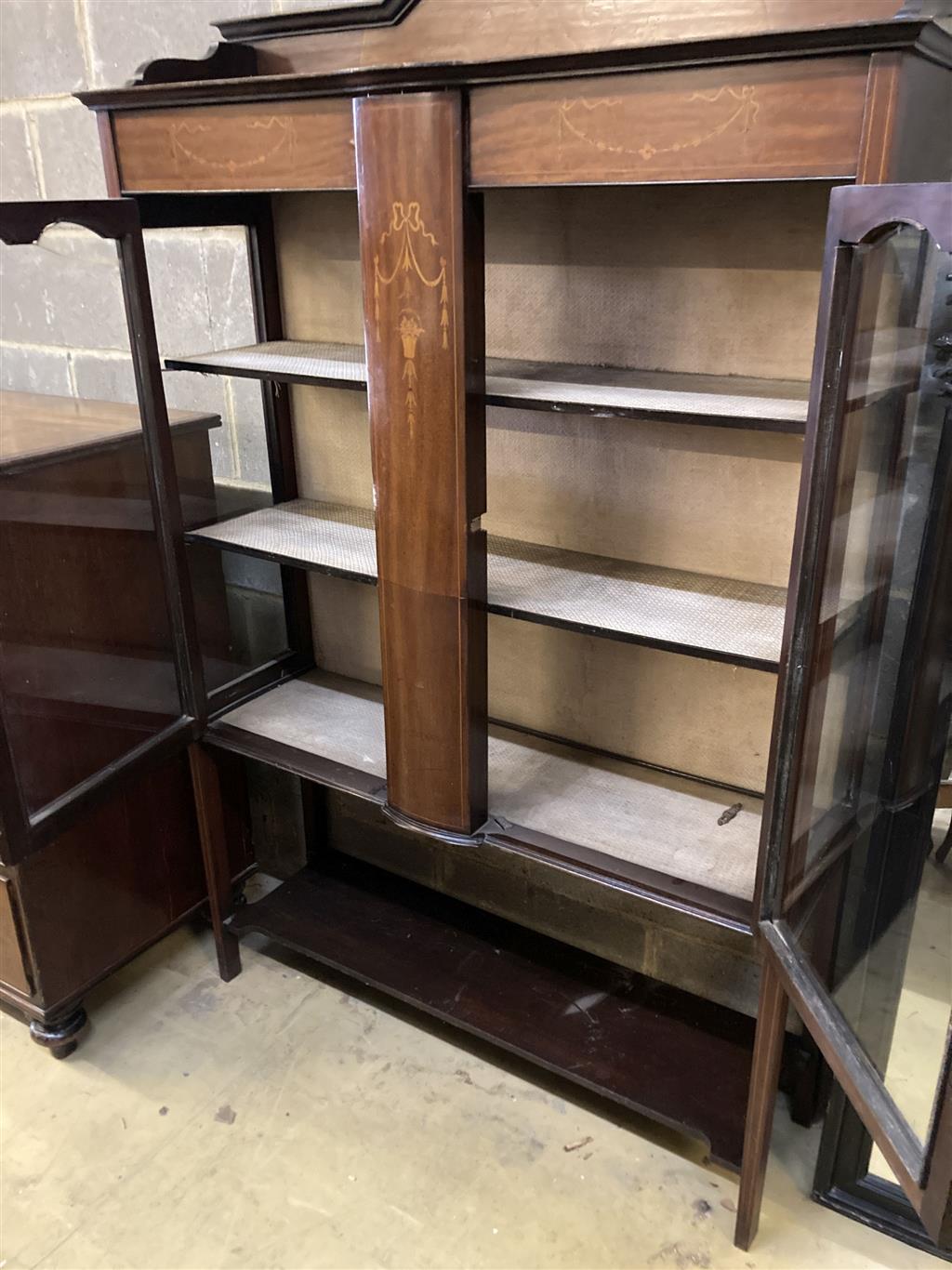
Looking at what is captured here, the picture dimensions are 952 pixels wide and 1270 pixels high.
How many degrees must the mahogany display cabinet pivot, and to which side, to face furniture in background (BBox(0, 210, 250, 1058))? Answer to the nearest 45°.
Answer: approximately 45° to its right

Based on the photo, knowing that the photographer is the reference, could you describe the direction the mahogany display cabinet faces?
facing the viewer and to the left of the viewer
